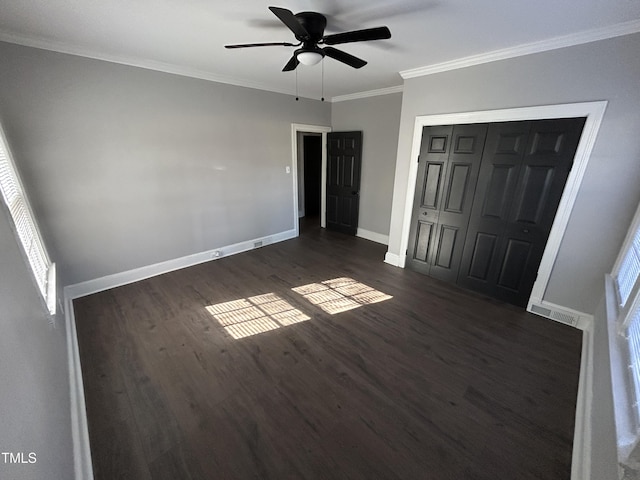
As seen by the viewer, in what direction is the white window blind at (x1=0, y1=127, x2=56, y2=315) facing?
to the viewer's right

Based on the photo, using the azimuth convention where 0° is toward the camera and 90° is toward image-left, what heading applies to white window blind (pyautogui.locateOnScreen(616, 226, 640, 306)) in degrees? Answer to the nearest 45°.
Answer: approximately 90°

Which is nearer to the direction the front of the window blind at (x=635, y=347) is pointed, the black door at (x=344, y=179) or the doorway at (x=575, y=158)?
the black door

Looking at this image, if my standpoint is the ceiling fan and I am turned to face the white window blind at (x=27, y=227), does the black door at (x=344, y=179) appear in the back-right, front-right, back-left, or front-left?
back-right

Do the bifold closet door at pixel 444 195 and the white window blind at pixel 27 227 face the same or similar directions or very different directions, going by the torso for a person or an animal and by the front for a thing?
very different directions

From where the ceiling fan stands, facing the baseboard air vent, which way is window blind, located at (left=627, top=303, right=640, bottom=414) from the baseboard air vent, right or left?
right

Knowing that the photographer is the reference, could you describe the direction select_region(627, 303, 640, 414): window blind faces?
facing to the left of the viewer
